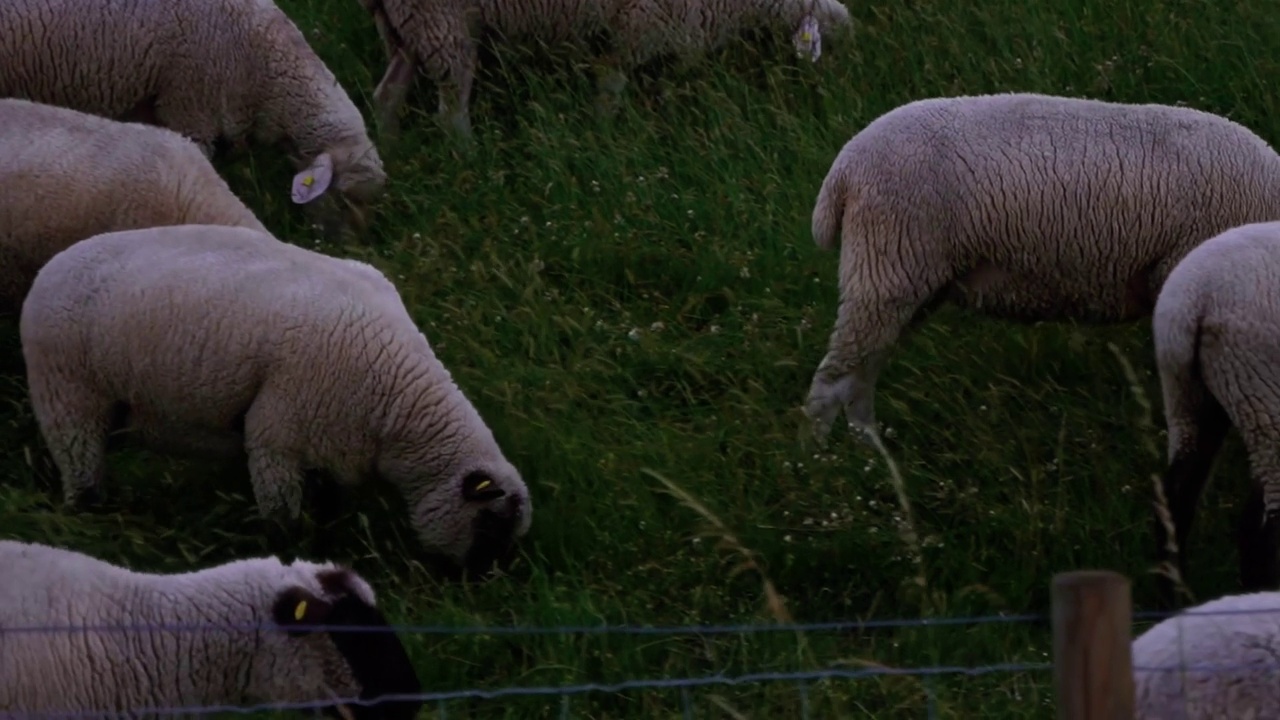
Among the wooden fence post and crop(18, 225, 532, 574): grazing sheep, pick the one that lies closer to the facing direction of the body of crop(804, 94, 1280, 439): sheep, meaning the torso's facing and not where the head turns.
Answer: the wooden fence post

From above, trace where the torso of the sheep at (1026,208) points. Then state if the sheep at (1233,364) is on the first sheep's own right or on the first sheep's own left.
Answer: on the first sheep's own right

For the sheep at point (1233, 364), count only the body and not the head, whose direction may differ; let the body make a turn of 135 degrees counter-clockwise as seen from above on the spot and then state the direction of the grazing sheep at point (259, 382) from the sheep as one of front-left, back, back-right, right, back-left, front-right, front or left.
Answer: front

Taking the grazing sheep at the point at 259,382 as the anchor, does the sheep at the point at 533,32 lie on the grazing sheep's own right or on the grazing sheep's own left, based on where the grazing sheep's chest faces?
on the grazing sheep's own left

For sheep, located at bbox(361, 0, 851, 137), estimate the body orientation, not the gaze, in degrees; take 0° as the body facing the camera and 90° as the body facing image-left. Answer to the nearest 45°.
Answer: approximately 270°

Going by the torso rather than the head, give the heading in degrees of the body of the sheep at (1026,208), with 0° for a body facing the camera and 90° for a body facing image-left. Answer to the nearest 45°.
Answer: approximately 270°

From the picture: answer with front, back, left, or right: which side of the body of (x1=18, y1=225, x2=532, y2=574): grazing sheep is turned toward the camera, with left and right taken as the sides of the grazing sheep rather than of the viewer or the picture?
right

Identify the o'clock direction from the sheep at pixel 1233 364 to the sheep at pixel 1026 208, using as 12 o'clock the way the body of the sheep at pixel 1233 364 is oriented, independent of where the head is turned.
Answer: the sheep at pixel 1026 208 is roughly at 9 o'clock from the sheep at pixel 1233 364.

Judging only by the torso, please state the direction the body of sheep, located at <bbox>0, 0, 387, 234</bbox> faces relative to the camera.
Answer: to the viewer's right

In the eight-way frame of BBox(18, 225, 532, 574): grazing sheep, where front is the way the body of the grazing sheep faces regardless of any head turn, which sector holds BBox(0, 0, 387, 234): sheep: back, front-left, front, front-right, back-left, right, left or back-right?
left

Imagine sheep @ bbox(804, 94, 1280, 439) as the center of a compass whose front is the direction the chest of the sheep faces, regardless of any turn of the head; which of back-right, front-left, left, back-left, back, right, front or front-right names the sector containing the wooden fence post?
right

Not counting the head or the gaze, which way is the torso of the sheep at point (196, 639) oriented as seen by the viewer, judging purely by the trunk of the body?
to the viewer's right

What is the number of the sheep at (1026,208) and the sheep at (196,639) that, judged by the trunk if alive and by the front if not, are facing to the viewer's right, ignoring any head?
2
